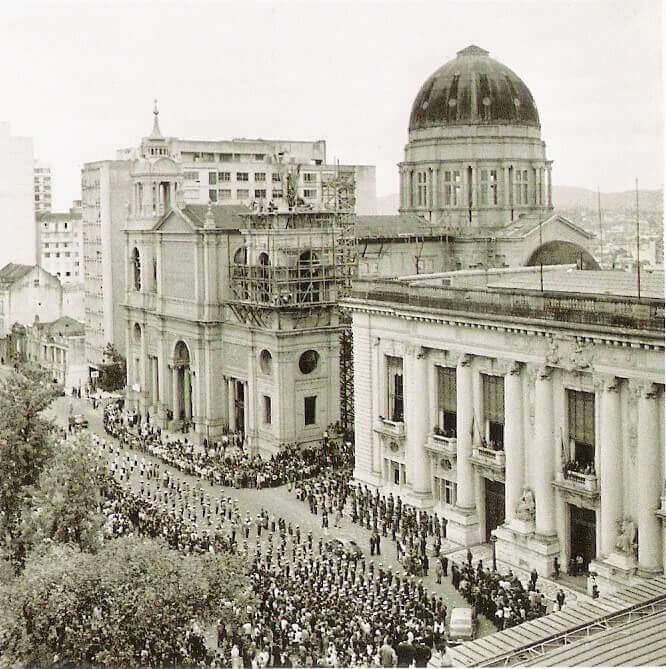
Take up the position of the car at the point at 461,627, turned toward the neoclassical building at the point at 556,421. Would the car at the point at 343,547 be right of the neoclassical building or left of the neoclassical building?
left

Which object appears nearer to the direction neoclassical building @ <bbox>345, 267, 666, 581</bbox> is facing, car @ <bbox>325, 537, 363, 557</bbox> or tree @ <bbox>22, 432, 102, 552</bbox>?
the tree

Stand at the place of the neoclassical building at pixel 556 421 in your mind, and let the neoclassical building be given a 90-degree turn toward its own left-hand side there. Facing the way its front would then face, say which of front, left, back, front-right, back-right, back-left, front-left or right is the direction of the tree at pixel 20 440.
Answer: back-right

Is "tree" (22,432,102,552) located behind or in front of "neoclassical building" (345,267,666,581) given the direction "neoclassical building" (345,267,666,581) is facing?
in front

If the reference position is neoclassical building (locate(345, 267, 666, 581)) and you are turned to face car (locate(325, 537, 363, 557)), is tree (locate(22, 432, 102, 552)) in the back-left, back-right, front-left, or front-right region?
front-right

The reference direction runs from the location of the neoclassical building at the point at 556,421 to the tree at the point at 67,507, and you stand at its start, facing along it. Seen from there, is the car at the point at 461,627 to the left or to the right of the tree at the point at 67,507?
left

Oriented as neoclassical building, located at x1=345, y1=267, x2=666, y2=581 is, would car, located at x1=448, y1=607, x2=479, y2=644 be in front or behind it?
in front
